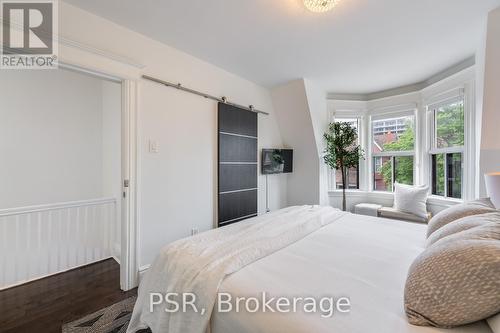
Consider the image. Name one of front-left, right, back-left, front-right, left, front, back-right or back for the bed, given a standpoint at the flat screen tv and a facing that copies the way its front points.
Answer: front-right

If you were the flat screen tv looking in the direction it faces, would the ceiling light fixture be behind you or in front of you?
in front

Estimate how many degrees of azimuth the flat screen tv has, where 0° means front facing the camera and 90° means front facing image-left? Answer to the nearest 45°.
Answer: approximately 315°

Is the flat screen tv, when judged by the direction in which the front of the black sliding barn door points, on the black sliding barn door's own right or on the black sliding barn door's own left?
on the black sliding barn door's own left

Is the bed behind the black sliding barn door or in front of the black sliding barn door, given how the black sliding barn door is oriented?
in front

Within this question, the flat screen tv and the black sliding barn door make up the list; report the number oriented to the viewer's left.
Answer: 0

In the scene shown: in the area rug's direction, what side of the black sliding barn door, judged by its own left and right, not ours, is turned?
right

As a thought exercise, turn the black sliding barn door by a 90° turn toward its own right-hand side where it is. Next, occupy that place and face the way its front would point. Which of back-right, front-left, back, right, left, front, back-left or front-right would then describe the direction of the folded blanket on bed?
front-left

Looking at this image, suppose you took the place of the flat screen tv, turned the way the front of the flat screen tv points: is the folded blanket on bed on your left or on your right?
on your right

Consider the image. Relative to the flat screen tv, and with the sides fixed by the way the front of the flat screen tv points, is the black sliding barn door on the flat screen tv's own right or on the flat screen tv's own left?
on the flat screen tv's own right

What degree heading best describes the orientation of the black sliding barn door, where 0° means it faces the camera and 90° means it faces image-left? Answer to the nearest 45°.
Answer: approximately 315°
